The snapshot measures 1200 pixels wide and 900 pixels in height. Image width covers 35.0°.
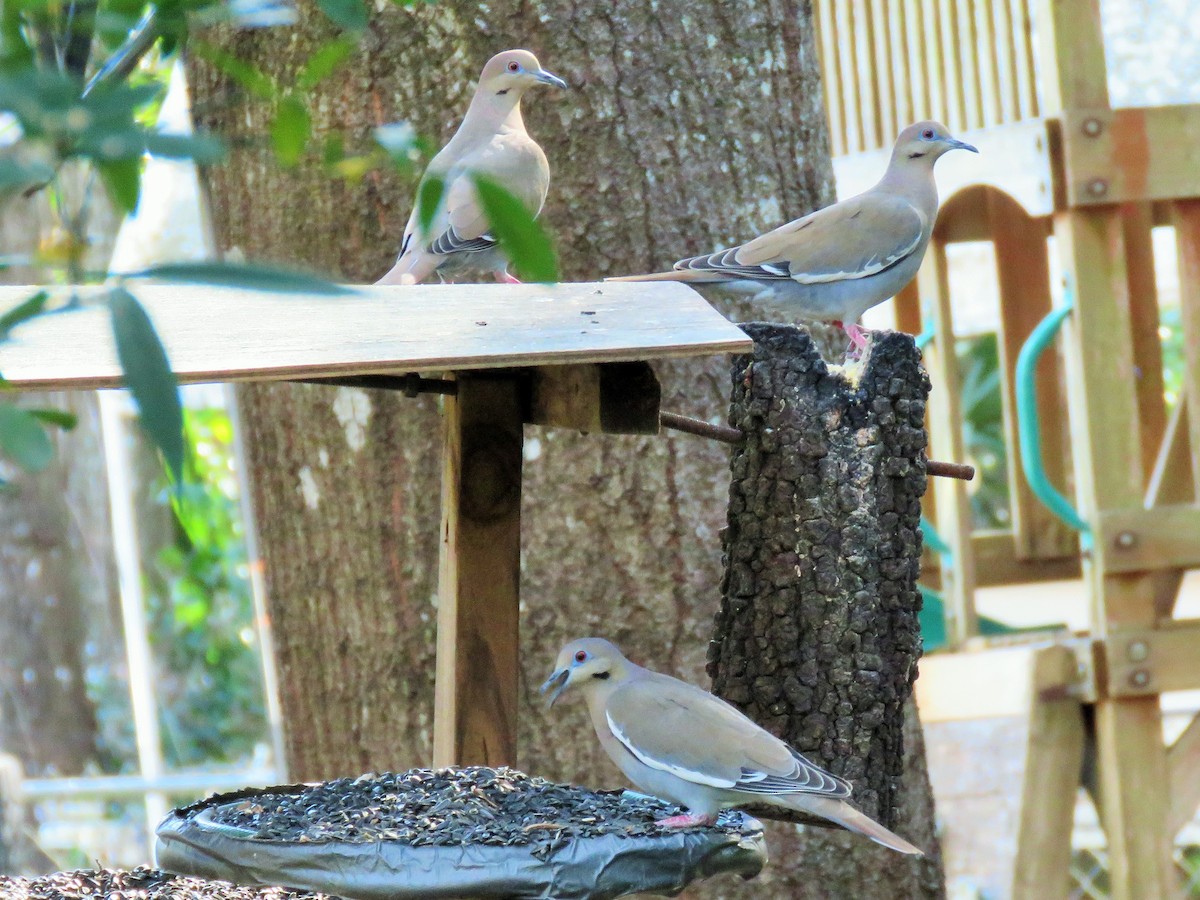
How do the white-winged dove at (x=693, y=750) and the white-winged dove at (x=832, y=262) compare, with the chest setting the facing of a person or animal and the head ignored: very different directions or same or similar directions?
very different directions

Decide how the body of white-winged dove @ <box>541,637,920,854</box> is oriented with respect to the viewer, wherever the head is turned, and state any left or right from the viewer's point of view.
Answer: facing to the left of the viewer

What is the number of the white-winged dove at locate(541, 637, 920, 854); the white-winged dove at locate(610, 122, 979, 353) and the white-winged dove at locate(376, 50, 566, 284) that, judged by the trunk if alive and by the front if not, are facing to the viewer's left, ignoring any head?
1

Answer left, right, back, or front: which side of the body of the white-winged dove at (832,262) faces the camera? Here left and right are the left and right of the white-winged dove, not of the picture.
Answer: right

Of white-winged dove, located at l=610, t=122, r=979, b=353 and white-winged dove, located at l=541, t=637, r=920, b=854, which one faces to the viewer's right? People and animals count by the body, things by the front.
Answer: white-winged dove, located at l=610, t=122, r=979, b=353

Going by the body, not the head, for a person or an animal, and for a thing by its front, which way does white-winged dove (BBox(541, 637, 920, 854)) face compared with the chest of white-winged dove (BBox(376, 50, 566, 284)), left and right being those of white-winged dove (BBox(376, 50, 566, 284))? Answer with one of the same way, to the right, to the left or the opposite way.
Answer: the opposite way

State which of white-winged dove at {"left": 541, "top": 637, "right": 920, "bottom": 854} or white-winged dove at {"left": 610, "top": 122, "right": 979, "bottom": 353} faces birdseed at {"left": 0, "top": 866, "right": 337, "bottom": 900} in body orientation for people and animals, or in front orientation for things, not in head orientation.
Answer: white-winged dove at {"left": 541, "top": 637, "right": 920, "bottom": 854}

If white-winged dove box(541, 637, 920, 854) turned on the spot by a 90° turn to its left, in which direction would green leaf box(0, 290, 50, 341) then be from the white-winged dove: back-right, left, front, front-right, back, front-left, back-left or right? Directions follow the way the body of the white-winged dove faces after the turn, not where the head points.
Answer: front

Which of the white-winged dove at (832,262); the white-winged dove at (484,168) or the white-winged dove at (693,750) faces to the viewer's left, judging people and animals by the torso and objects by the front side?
the white-winged dove at (693,750)
